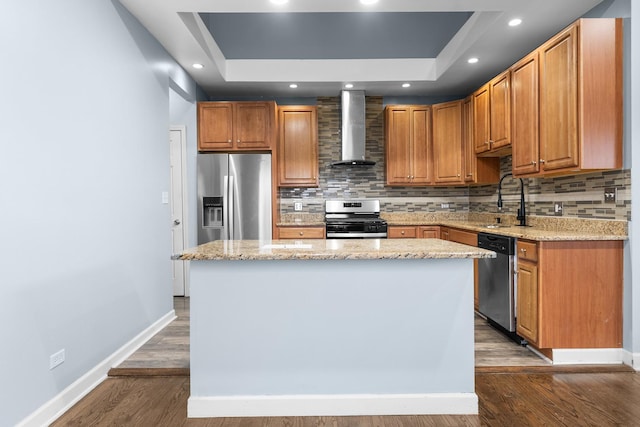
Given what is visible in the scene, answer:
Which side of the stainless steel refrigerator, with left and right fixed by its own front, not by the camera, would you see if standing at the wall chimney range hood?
left

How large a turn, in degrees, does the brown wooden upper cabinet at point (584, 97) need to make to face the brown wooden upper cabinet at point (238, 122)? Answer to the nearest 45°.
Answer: approximately 45° to its right

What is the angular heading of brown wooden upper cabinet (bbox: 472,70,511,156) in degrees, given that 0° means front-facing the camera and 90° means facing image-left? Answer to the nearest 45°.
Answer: approximately 45°

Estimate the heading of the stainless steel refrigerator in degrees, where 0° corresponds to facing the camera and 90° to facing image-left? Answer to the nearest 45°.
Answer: approximately 0°

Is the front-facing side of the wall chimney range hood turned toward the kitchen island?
yes

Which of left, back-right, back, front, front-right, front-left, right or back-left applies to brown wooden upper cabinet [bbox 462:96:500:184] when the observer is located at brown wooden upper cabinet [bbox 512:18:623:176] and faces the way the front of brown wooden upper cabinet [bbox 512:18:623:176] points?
right

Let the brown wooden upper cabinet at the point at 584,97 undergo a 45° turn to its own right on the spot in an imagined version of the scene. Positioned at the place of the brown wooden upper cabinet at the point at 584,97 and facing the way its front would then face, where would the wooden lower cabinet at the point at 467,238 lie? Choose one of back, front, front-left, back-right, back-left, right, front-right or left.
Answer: front-right

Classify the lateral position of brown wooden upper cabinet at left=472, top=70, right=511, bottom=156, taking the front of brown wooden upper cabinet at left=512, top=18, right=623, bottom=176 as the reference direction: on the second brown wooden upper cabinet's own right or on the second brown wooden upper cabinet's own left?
on the second brown wooden upper cabinet's own right

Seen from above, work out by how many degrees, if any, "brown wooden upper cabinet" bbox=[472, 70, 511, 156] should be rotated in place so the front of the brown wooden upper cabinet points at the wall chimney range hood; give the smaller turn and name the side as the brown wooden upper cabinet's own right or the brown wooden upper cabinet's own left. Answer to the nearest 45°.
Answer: approximately 45° to the brown wooden upper cabinet's own right

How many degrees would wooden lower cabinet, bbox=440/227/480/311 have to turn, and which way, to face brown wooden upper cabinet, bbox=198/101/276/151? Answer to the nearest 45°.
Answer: approximately 45° to its right

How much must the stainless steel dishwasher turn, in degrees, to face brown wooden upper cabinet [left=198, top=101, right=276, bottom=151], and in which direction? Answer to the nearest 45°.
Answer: approximately 45° to its right

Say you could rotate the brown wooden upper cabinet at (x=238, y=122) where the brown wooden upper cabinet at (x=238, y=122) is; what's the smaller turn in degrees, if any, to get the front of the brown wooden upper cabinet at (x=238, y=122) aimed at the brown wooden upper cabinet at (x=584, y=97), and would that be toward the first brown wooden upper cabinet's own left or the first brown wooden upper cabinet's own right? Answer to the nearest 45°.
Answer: approximately 45° to the first brown wooden upper cabinet's own left
